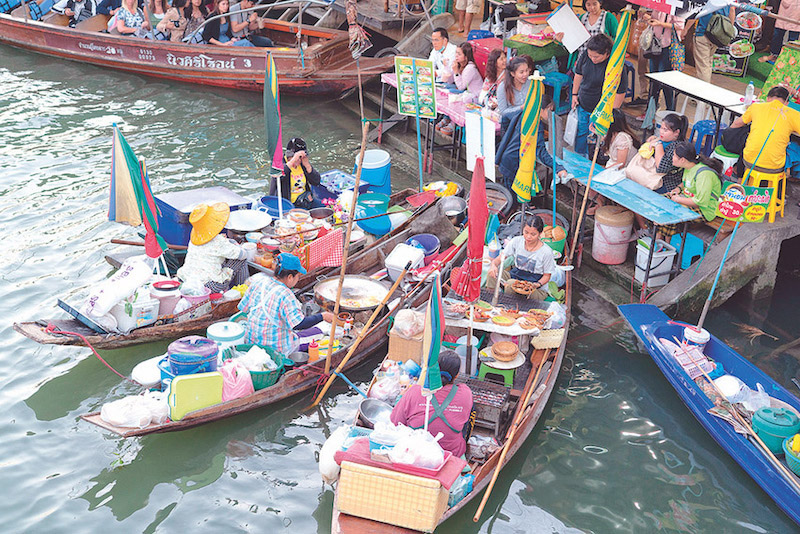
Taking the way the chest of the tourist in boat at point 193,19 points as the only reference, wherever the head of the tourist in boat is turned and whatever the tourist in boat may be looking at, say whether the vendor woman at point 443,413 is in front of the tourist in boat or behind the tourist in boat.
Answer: in front

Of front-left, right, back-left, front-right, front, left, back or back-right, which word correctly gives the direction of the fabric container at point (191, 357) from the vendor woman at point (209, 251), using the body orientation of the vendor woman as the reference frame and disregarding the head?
back-right

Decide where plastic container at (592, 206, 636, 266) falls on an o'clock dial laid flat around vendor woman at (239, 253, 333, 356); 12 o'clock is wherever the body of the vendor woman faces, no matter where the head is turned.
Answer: The plastic container is roughly at 1 o'clock from the vendor woman.

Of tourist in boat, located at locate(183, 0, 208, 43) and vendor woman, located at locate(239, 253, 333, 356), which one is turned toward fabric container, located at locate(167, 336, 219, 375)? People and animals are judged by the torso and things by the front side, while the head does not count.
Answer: the tourist in boat

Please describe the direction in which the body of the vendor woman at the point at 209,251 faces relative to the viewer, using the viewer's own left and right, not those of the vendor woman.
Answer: facing away from the viewer and to the right of the viewer

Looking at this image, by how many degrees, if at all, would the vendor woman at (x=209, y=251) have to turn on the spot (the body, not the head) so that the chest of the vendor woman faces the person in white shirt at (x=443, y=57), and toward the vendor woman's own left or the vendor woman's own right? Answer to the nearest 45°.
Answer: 0° — they already face them

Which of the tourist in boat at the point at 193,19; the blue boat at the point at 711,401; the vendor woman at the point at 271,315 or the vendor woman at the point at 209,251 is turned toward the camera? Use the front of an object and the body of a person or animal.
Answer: the tourist in boat

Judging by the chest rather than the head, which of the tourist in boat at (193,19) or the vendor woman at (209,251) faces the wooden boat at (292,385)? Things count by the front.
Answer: the tourist in boat

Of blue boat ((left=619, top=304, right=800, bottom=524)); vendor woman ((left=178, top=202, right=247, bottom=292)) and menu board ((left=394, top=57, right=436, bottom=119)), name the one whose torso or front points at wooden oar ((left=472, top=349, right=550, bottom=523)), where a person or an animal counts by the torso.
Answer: the menu board

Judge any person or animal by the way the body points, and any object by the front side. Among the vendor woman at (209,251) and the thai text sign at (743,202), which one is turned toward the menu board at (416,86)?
the vendor woman

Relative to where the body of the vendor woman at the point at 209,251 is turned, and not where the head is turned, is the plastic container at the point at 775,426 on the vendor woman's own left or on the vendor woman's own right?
on the vendor woman's own right

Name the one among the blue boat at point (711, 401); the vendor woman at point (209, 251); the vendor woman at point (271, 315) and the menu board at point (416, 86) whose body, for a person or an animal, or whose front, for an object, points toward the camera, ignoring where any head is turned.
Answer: the menu board

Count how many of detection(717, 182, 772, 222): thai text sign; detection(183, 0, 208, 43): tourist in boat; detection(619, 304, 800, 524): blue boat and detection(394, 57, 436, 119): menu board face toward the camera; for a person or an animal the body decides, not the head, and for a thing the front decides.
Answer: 3

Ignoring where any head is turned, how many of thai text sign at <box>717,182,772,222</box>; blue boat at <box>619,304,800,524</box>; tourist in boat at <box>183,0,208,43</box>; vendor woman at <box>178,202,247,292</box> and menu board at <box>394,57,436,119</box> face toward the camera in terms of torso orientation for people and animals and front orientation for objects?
3

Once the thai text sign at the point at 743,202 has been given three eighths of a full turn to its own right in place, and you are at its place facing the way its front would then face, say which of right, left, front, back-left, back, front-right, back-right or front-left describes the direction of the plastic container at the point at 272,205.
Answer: front-left

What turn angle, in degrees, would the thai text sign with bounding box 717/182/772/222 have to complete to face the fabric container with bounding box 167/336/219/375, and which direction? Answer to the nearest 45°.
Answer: approximately 45° to its right
